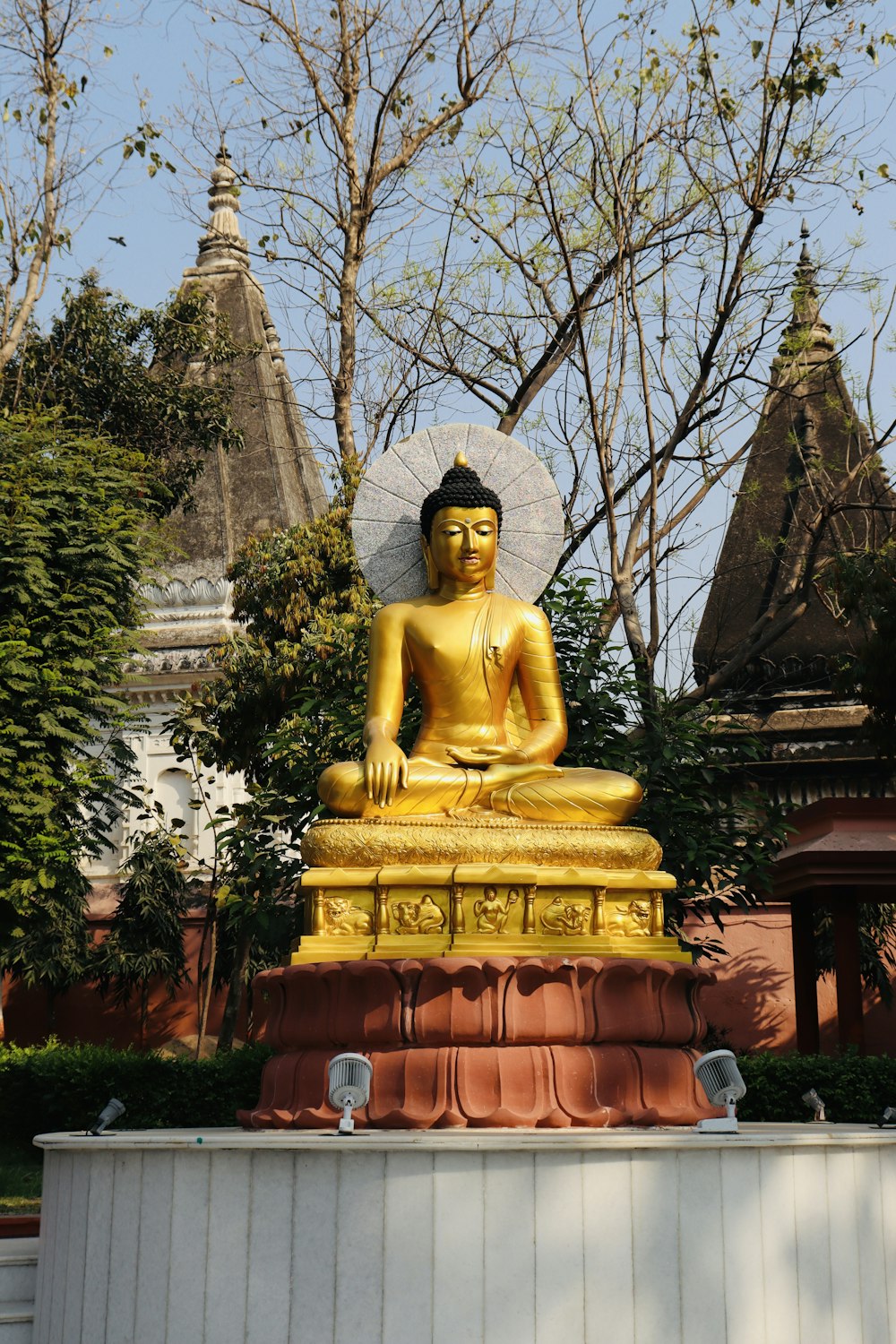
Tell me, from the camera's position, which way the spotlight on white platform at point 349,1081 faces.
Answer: facing away from the viewer

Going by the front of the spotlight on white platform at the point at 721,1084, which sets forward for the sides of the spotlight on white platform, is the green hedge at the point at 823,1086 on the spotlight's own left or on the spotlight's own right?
on the spotlight's own right

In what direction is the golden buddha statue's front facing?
toward the camera

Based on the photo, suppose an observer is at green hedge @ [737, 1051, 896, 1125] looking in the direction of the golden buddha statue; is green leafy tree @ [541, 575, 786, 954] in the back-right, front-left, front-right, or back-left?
front-right

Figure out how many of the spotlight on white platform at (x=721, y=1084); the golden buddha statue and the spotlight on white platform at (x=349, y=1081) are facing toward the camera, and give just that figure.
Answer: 1

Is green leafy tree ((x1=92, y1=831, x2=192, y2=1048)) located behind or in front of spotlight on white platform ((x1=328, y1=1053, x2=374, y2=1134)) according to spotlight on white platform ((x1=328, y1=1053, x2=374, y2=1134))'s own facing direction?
in front

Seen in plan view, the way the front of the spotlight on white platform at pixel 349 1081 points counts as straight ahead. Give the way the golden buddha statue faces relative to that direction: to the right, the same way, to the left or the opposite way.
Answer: the opposite way

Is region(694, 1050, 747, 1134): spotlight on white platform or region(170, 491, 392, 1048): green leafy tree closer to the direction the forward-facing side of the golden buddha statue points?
the spotlight on white platform

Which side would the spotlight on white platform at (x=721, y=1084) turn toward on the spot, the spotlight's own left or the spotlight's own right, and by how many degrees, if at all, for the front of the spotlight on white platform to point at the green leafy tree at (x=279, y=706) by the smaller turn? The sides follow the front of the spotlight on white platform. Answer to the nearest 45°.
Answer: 0° — it already faces it

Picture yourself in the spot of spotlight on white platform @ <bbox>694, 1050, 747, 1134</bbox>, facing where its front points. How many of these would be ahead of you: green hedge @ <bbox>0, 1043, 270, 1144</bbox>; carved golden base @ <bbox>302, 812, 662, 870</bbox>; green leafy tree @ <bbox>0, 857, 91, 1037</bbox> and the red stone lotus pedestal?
4

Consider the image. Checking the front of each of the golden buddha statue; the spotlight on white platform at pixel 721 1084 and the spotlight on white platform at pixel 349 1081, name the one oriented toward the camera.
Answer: the golden buddha statue

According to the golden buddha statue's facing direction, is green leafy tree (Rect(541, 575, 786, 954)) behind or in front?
behind

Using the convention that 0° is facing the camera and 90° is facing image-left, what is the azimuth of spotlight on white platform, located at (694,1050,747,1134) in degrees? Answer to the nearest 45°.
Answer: approximately 135°

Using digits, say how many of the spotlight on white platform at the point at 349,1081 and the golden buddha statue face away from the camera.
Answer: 1

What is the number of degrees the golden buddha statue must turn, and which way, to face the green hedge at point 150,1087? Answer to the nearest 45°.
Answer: approximately 135° to its right
